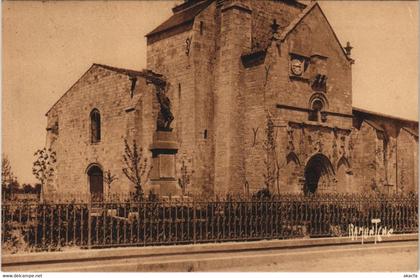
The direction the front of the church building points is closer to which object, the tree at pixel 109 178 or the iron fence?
the iron fence

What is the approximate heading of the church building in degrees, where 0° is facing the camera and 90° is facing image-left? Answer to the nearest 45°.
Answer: approximately 315°
